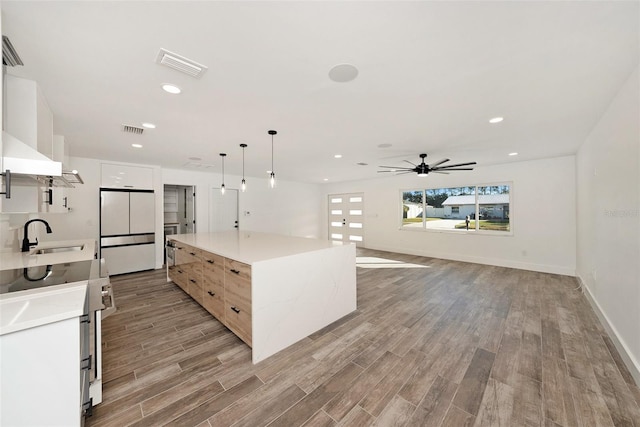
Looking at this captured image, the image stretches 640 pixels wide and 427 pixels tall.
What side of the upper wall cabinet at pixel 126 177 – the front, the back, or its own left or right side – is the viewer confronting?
front

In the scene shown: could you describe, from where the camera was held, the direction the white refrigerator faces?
facing the viewer

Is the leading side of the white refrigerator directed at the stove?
yes

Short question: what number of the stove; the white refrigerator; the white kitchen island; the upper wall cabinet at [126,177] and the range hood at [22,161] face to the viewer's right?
2

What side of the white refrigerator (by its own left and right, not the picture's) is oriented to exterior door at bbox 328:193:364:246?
left

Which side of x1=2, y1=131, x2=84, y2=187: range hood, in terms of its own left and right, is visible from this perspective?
right

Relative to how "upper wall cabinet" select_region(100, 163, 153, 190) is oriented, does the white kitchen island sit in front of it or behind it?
in front

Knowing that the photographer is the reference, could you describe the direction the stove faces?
facing to the right of the viewer

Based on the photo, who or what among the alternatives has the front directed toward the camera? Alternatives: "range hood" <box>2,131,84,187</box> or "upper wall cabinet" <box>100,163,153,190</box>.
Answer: the upper wall cabinet

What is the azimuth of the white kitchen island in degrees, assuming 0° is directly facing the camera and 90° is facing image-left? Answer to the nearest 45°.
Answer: approximately 45°

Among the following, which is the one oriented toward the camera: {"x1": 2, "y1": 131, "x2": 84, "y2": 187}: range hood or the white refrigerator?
the white refrigerator

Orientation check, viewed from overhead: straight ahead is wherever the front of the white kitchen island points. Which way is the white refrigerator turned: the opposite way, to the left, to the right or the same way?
to the left
